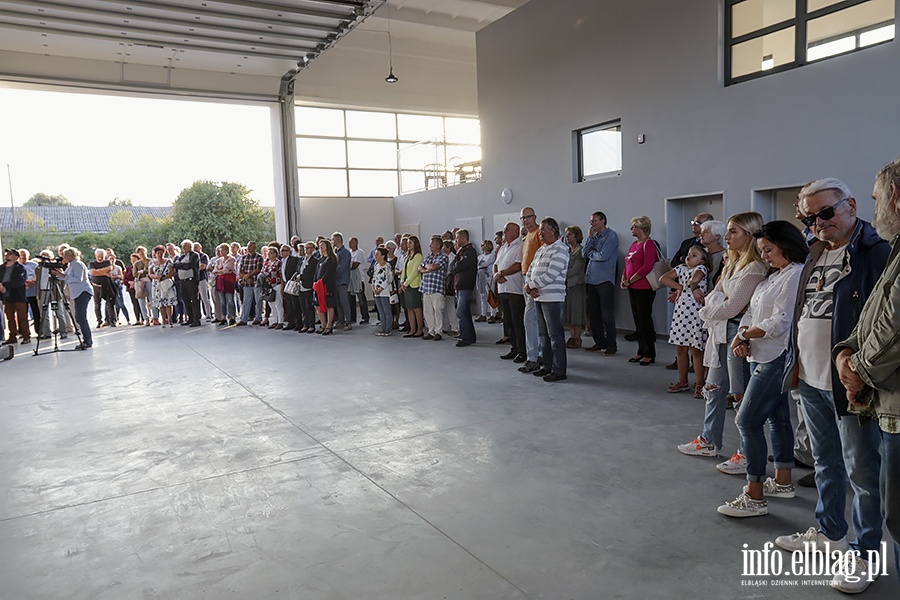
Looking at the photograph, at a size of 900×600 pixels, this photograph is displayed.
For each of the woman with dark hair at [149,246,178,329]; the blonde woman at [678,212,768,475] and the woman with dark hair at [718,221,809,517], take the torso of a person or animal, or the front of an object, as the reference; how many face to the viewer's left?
2

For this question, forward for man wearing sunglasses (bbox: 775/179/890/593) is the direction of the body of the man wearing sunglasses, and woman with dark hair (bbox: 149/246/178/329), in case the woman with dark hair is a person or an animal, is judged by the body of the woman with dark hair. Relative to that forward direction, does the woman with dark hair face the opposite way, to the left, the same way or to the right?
to the left

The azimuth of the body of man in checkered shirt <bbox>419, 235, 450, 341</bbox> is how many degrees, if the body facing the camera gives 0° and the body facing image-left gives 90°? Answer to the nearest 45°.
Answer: approximately 45°

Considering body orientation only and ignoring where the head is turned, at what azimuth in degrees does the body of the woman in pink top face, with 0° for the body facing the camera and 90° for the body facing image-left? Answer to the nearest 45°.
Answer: approximately 45°

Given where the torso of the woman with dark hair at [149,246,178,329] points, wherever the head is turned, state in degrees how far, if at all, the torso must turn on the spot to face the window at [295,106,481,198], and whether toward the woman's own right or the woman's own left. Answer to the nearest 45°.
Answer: approximately 90° to the woman's own left

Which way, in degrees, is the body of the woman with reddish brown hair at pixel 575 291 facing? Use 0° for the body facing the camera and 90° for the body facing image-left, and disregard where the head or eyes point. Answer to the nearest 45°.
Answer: approximately 45°

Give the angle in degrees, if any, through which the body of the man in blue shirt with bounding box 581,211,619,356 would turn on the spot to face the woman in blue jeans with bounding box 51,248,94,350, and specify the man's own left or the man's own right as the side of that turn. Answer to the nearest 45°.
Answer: approximately 45° to the man's own right

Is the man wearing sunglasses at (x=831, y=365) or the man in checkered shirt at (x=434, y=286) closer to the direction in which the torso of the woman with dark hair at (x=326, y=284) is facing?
the man wearing sunglasses
